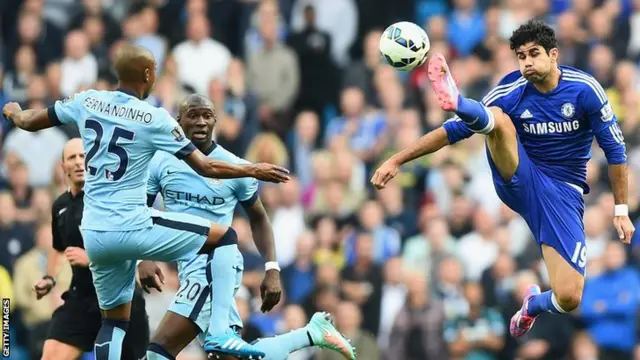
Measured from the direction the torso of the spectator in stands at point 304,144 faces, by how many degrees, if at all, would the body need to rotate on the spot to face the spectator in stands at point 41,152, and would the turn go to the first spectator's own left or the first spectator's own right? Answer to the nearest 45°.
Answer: approximately 90° to the first spectator's own right

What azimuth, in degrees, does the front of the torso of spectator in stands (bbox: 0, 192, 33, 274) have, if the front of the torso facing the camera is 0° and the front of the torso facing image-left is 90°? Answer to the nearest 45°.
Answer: approximately 0°

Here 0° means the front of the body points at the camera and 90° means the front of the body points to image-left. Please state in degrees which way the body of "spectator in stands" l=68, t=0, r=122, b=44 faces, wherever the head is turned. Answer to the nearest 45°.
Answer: approximately 0°
